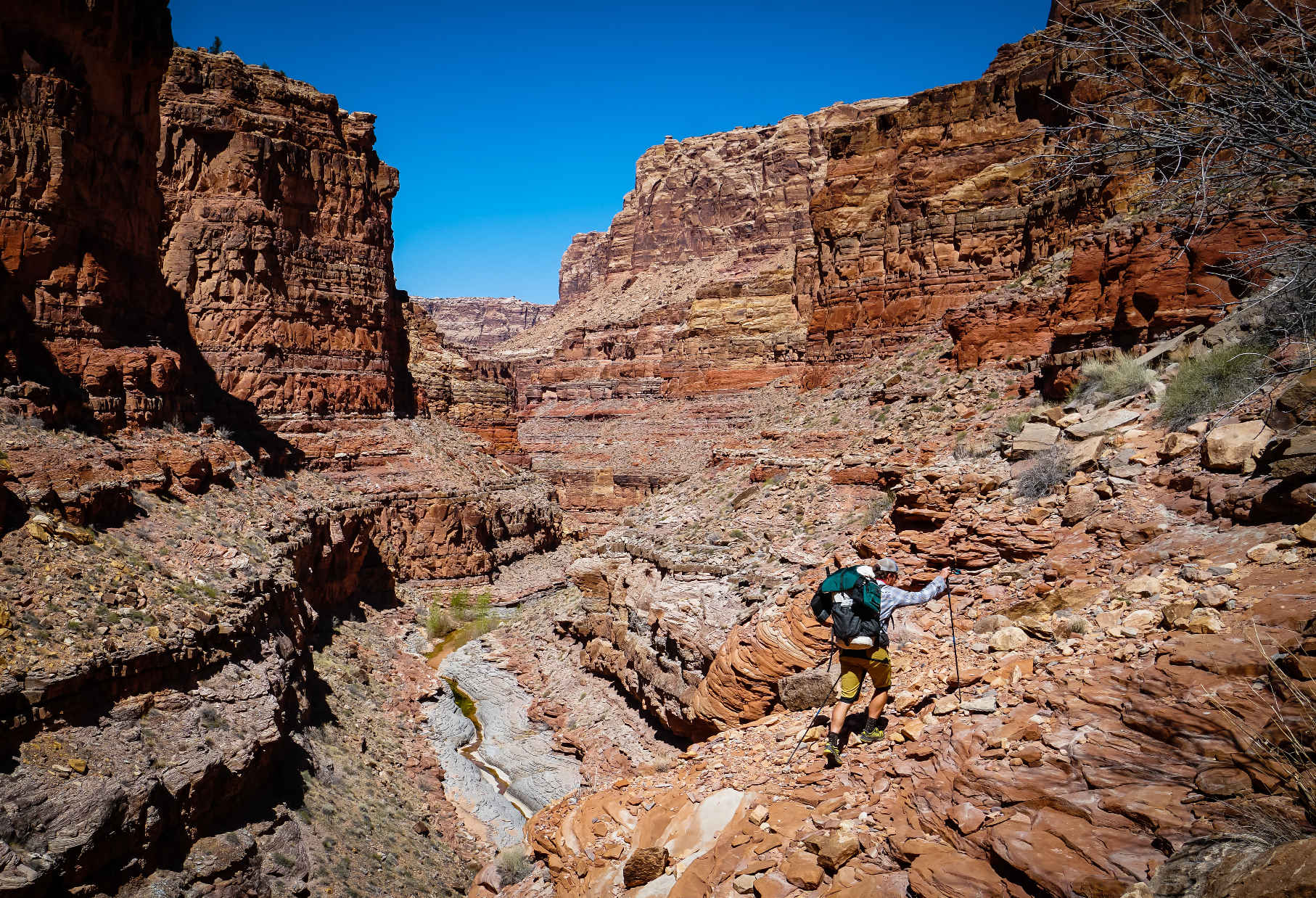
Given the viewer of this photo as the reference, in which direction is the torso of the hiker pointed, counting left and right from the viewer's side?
facing away from the viewer and to the right of the viewer

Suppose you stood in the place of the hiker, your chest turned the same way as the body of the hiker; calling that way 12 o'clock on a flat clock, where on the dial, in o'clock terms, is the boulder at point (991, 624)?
The boulder is roughly at 12 o'clock from the hiker.

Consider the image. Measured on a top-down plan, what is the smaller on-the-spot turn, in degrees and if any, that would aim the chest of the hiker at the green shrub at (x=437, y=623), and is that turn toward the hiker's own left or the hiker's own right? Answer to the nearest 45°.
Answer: approximately 90° to the hiker's own left

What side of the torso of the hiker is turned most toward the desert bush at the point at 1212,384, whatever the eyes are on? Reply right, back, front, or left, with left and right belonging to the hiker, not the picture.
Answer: front

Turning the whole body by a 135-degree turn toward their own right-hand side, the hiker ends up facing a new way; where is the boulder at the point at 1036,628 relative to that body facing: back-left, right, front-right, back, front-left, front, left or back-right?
left

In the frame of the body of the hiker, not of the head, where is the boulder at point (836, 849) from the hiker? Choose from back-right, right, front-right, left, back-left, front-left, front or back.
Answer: back-right

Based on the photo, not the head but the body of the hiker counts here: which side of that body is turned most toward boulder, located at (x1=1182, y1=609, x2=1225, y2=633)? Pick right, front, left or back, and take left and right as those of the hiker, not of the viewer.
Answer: right

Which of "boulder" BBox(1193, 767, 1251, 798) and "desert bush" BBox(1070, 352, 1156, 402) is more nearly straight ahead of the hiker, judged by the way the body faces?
the desert bush

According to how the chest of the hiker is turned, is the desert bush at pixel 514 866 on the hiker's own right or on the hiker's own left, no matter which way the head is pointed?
on the hiker's own left

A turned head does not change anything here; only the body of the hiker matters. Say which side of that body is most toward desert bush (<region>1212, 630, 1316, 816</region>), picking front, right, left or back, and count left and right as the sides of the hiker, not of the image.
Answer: right

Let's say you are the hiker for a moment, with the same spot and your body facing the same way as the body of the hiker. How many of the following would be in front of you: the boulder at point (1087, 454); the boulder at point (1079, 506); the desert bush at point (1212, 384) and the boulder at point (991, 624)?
4

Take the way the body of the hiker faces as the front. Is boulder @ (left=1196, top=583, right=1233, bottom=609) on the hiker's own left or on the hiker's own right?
on the hiker's own right
